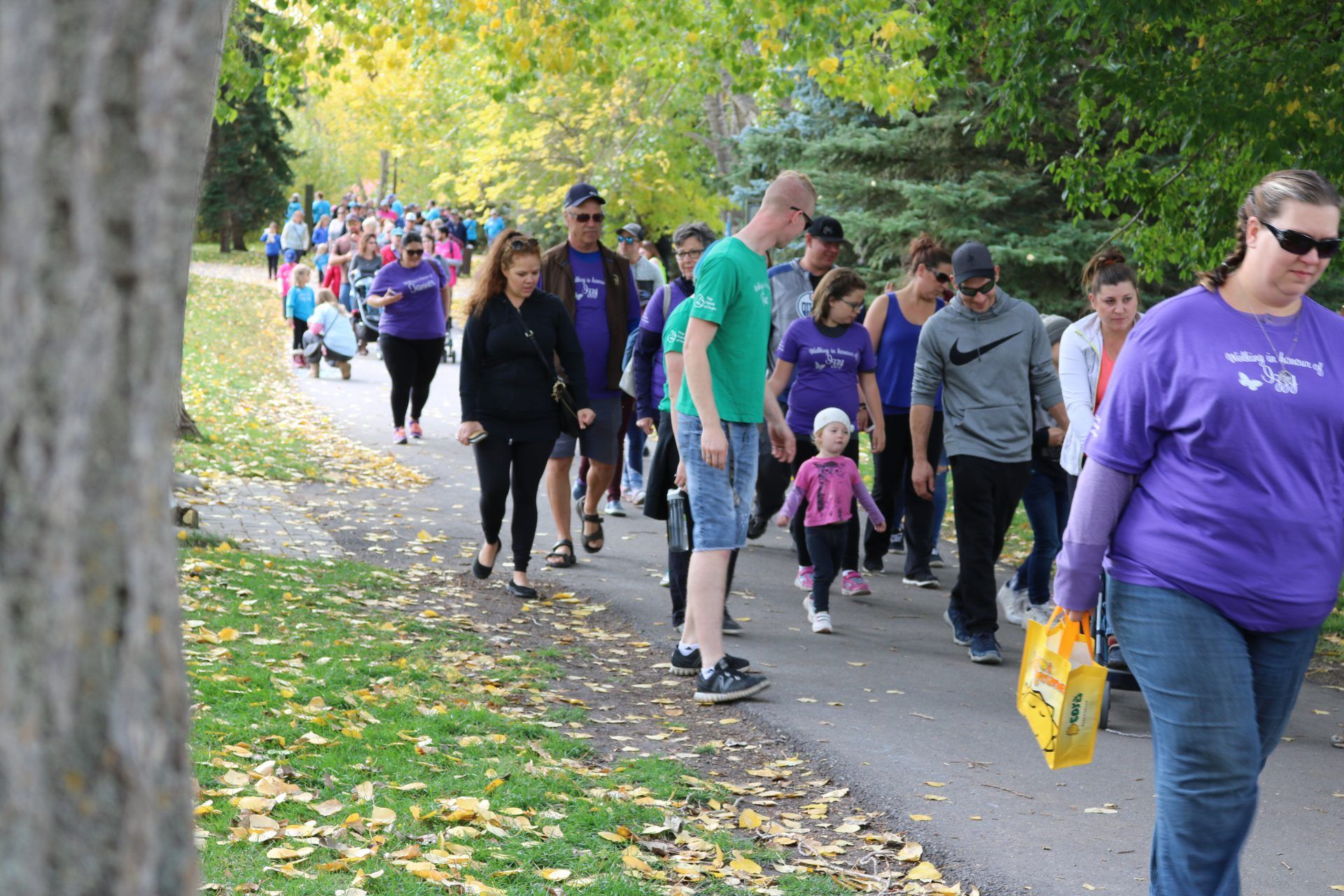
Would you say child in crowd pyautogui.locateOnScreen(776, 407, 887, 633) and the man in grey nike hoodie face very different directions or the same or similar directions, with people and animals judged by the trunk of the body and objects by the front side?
same or similar directions

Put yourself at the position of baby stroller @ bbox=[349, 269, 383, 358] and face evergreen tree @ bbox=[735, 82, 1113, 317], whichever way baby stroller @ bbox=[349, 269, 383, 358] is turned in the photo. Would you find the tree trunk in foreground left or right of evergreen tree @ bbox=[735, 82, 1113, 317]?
right

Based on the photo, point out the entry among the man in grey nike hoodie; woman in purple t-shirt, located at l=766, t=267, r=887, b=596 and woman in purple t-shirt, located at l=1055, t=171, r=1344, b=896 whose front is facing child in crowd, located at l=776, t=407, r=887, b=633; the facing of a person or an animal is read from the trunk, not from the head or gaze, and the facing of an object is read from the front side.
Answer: woman in purple t-shirt, located at l=766, t=267, r=887, b=596

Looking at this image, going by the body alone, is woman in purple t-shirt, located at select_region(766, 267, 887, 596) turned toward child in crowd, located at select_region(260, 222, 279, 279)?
no

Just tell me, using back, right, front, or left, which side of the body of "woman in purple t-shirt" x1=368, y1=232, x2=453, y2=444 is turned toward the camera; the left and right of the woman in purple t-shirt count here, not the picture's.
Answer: front

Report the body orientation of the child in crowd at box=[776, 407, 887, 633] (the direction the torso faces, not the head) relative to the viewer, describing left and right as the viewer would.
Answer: facing the viewer

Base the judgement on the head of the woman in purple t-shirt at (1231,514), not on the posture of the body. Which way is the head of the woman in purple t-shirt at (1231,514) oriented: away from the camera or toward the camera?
toward the camera

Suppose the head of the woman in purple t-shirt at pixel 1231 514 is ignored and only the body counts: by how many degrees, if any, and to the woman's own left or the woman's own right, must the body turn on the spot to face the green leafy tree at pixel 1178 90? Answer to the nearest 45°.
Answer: approximately 135° to the woman's own left

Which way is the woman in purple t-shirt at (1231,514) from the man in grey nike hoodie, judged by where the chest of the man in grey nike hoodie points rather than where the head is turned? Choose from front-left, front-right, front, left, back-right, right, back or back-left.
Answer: front

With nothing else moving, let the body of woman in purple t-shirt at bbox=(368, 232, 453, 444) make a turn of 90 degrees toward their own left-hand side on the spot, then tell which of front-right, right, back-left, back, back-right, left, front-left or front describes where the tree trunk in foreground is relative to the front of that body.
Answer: right

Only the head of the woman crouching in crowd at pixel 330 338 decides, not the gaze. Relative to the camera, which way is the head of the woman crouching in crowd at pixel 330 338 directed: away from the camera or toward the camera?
away from the camera

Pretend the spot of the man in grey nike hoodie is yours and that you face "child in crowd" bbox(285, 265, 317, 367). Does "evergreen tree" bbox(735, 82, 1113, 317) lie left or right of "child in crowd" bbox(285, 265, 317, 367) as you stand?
right

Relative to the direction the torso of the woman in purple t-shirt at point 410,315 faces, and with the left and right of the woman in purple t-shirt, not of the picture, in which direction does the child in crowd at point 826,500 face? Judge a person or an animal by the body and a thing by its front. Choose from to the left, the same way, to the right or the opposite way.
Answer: the same way

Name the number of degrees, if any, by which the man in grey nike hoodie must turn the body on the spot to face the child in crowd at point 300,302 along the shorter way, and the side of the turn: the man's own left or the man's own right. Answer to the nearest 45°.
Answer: approximately 135° to the man's own right

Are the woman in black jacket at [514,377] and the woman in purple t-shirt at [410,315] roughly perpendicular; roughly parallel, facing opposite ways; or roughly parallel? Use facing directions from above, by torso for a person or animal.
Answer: roughly parallel

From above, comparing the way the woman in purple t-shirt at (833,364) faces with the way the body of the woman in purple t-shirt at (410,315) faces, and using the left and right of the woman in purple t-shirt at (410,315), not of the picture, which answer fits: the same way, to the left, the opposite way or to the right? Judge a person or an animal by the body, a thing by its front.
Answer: the same way

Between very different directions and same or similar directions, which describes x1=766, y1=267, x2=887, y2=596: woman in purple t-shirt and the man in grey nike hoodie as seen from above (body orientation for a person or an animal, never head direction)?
same or similar directions

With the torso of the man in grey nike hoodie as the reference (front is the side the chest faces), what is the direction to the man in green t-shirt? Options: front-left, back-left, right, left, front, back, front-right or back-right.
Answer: front-right

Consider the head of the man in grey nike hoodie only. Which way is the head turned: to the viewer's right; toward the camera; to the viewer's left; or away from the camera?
toward the camera

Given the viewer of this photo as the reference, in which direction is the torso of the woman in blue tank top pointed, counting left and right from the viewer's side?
facing the viewer and to the right of the viewer

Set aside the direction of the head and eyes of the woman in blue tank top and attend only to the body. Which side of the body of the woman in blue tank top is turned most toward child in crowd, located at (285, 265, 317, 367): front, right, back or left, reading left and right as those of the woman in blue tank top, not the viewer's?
back

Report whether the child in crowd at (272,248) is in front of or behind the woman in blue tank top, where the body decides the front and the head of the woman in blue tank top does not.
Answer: behind

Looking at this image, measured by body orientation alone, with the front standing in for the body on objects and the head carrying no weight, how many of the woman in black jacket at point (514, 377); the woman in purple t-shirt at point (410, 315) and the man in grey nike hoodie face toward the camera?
3
